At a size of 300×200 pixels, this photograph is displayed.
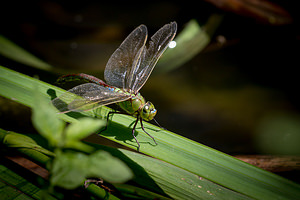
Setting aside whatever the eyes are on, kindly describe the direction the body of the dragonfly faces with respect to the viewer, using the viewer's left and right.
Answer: facing the viewer and to the right of the viewer

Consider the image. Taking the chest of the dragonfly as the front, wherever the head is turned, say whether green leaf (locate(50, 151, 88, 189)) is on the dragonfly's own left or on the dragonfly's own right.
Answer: on the dragonfly's own right

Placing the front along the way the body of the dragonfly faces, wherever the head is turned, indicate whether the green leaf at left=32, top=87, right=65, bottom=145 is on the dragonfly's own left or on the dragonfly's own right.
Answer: on the dragonfly's own right

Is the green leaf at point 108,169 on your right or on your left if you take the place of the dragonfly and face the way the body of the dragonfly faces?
on your right

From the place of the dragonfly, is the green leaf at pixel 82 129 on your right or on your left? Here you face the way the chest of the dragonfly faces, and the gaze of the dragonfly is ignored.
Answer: on your right
